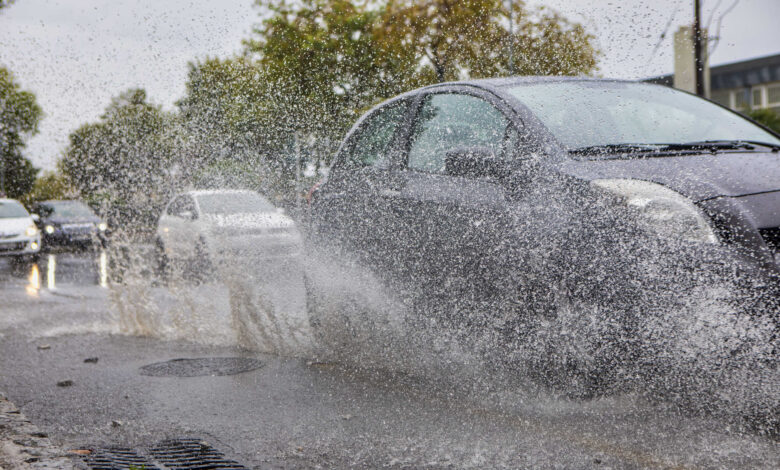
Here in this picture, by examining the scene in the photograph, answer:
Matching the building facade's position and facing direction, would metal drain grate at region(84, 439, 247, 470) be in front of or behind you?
in front

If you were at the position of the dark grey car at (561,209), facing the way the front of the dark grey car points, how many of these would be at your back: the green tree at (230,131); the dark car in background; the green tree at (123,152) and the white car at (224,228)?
4

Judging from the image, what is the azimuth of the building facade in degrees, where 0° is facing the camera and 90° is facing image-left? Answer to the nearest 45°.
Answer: approximately 45°

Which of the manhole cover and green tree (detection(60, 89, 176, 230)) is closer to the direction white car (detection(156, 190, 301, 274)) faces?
the manhole cover

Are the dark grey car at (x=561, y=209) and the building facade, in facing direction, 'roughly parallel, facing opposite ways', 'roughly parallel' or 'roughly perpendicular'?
roughly perpendicular

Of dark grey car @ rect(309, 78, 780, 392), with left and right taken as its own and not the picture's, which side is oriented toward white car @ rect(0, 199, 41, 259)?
back

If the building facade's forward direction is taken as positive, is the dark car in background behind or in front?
in front

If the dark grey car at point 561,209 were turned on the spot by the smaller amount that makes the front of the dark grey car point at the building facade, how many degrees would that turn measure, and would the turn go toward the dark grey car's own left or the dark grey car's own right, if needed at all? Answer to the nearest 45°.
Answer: approximately 135° to the dark grey car's own left

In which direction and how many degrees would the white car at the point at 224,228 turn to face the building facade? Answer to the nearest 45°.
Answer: approximately 90° to its left
